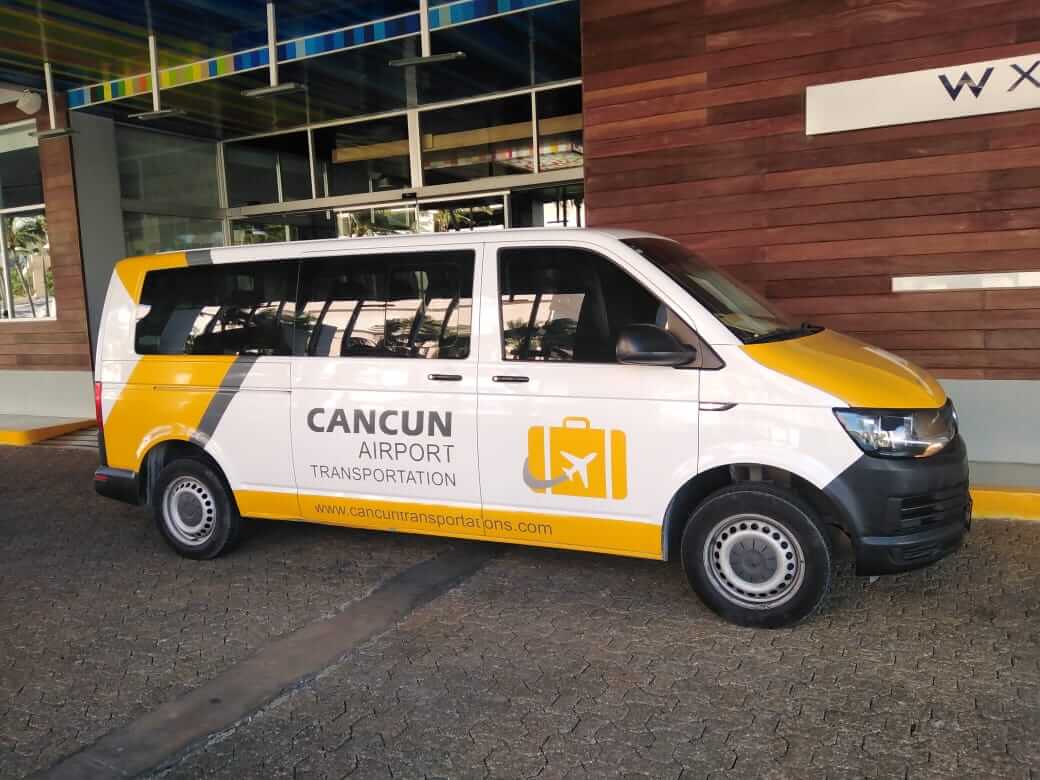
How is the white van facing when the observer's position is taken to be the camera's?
facing the viewer and to the right of the viewer

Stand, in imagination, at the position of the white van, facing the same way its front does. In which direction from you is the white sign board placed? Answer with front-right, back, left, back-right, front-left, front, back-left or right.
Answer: left
